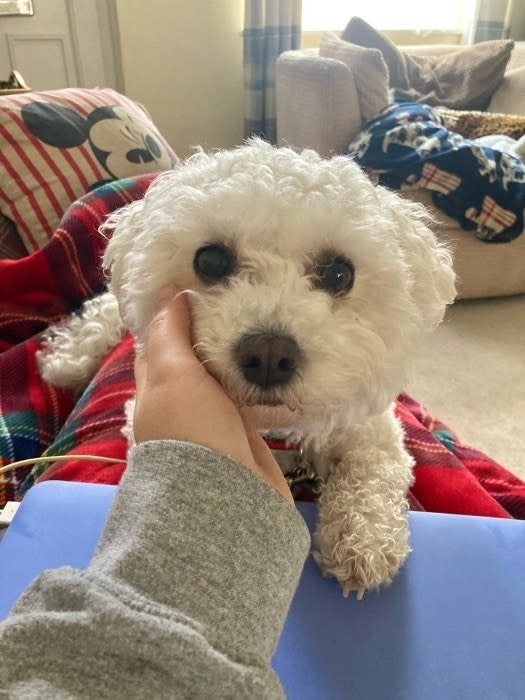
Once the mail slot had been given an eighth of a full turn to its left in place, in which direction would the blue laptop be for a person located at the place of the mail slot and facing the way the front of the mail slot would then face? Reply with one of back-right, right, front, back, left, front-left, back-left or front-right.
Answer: front-right

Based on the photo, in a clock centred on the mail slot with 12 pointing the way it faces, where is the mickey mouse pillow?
The mickey mouse pillow is roughly at 12 o'clock from the mail slot.

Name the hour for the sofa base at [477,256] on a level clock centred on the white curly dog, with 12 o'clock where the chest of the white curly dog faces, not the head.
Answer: The sofa base is roughly at 7 o'clock from the white curly dog.

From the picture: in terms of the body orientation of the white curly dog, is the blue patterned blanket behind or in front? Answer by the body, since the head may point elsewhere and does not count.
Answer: behind

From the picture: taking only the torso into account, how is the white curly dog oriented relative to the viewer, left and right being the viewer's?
facing the viewer

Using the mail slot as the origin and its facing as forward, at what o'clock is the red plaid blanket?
The red plaid blanket is roughly at 12 o'clock from the mail slot.

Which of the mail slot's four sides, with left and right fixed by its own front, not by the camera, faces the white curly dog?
front

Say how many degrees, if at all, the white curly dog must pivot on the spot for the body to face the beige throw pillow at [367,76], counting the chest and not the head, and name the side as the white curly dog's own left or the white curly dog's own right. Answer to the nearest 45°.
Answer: approximately 180°

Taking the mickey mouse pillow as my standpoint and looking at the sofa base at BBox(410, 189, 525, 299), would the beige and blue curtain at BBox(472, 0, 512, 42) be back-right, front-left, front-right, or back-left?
front-left

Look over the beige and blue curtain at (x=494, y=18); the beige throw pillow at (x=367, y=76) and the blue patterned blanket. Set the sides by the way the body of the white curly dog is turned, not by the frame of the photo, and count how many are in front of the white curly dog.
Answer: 0

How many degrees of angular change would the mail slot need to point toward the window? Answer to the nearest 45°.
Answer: approximately 90° to its left

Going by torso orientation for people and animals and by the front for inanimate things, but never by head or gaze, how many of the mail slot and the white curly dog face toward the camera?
2

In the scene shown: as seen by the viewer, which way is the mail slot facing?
toward the camera

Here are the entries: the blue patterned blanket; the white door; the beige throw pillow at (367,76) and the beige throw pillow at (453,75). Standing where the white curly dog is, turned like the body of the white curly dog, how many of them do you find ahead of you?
0

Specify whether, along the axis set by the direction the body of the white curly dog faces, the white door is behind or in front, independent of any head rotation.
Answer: behind

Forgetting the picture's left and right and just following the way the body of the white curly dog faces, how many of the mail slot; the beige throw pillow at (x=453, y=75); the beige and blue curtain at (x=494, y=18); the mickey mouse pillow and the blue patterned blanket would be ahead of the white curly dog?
0

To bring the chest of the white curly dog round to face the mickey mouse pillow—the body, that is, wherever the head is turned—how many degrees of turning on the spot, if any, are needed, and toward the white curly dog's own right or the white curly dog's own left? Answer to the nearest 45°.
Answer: approximately 135° to the white curly dog's own right

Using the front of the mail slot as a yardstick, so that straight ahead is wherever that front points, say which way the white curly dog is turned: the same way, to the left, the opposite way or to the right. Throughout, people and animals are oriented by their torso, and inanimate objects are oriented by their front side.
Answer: the same way
